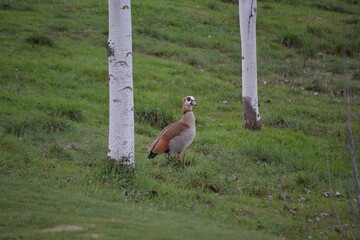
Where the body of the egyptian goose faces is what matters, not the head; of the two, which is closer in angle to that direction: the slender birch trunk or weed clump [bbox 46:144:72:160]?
the slender birch trunk

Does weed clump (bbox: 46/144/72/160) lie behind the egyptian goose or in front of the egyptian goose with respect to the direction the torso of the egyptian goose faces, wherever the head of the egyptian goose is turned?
behind

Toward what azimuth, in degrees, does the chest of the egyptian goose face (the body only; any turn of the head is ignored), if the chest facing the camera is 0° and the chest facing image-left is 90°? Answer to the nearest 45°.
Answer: approximately 270°

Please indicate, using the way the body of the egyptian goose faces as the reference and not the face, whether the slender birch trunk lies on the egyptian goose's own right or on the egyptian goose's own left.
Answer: on the egyptian goose's own left

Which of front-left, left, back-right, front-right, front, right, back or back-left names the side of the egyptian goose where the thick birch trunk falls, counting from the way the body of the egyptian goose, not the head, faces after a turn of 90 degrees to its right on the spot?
front-right

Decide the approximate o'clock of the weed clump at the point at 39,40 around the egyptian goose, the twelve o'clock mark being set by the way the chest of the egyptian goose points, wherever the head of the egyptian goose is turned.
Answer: The weed clump is roughly at 8 o'clock from the egyptian goose.

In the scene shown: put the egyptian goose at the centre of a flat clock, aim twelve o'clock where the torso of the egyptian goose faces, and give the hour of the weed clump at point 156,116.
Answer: The weed clump is roughly at 9 o'clock from the egyptian goose.

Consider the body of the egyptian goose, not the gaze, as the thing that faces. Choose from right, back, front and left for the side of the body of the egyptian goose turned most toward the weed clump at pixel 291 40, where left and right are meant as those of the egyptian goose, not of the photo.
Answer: left

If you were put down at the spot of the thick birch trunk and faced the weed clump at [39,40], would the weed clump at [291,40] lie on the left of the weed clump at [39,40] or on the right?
right
